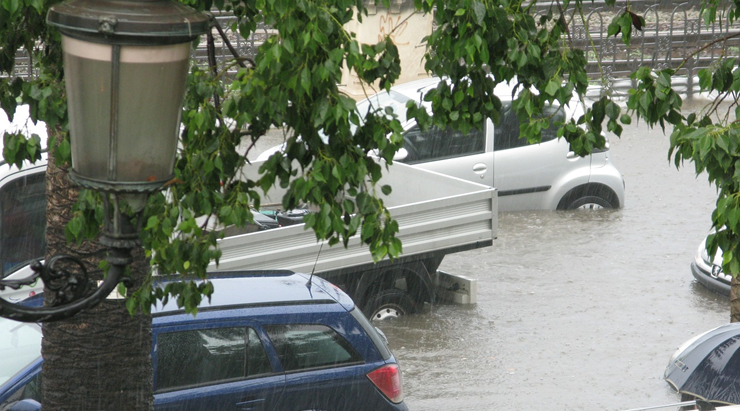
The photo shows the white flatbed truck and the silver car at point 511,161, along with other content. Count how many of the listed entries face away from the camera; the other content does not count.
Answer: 0

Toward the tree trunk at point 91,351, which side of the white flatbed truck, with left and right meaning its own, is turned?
left

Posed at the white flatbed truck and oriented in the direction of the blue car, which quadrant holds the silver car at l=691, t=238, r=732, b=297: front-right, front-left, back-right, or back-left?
back-left

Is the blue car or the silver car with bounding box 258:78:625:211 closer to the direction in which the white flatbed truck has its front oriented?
the blue car

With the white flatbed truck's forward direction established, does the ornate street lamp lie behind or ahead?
ahead

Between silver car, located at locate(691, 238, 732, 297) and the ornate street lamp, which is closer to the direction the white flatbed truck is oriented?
the ornate street lamp

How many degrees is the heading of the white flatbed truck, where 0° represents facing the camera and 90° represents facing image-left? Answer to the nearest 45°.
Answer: approximately 45°

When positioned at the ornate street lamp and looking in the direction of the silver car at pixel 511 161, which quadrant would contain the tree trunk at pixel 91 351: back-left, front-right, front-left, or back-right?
front-left

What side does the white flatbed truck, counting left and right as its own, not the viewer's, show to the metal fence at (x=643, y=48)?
back
